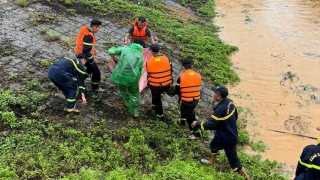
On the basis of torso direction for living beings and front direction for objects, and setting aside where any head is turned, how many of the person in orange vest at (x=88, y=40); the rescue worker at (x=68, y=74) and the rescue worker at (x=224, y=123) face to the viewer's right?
2

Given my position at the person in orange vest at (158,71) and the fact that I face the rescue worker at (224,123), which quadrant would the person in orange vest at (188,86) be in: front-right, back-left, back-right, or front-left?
front-left

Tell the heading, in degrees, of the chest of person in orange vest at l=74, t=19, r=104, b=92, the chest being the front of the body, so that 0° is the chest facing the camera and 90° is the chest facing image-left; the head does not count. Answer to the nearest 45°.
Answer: approximately 270°

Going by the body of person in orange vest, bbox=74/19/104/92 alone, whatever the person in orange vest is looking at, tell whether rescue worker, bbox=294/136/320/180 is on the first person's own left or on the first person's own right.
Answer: on the first person's own right

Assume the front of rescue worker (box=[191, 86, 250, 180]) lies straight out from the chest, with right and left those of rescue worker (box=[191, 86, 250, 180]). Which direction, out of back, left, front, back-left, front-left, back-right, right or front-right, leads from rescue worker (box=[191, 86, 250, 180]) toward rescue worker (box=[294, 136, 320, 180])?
back-left

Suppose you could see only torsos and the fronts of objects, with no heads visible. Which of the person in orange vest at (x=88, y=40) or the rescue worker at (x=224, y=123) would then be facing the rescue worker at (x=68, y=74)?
the rescue worker at (x=224, y=123)

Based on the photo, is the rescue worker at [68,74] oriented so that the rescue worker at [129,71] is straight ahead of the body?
yes

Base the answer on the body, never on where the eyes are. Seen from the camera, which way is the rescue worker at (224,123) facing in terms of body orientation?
to the viewer's left

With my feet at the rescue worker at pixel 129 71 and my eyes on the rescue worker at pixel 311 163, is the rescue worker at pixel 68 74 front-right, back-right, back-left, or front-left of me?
back-right

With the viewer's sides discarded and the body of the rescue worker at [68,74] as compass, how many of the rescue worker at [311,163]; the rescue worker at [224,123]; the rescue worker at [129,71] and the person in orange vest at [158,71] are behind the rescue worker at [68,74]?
0

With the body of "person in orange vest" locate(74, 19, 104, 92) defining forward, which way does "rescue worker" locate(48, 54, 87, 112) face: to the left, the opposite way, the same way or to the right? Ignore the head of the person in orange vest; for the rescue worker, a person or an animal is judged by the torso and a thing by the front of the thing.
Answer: the same way

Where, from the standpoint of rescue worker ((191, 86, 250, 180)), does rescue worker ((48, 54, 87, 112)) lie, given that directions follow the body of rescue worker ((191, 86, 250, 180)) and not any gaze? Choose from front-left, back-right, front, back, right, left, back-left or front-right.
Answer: front
